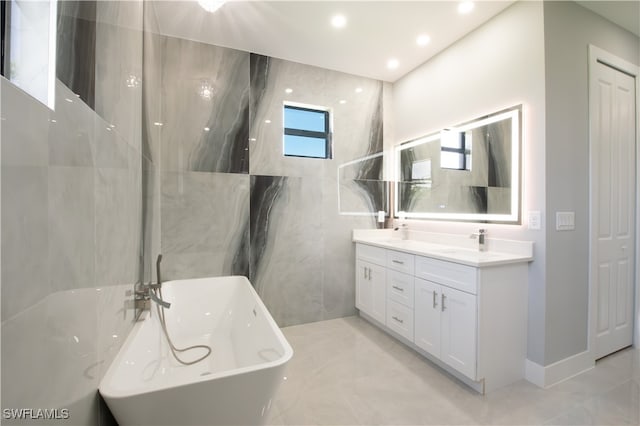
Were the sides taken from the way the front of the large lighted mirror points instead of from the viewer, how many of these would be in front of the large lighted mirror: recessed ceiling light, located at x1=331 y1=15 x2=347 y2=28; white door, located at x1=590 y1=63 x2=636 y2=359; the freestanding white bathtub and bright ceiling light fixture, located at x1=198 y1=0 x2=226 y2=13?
3

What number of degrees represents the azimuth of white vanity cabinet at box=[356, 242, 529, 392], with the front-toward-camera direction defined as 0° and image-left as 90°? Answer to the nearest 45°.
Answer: approximately 45°
